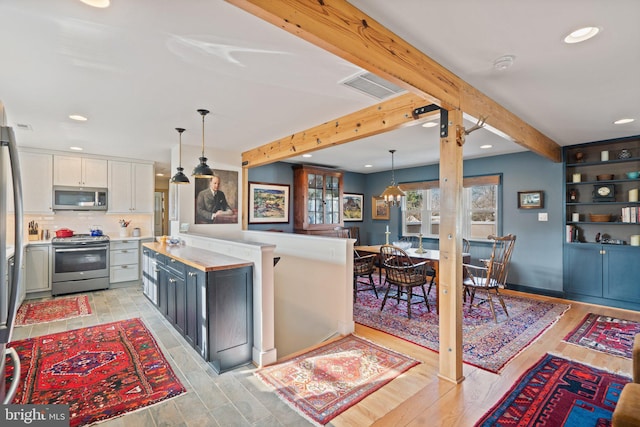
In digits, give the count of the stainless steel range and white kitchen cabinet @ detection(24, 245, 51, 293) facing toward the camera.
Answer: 2

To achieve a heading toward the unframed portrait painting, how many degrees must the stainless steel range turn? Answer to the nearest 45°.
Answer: approximately 45° to its left

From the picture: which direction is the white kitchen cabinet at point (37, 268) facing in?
toward the camera

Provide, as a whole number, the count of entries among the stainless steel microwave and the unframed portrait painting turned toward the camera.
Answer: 2

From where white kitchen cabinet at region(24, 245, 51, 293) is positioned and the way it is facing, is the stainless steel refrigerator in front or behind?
in front

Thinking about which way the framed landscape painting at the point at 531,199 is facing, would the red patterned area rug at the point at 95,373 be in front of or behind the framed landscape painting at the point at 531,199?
in front

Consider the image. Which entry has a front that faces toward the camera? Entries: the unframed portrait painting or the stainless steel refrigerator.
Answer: the unframed portrait painting

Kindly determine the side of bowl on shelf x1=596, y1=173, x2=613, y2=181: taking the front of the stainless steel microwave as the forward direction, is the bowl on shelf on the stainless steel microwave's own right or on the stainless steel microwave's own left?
on the stainless steel microwave's own left

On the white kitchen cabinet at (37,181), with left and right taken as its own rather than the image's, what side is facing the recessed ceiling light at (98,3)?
front

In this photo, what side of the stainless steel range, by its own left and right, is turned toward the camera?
front

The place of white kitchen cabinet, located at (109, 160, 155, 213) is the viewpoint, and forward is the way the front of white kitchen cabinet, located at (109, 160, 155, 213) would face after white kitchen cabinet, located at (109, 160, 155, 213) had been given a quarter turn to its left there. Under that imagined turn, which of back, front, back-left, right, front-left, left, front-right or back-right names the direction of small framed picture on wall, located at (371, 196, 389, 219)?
front

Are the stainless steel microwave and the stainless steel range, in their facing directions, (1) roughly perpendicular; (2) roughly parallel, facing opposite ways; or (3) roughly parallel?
roughly parallel

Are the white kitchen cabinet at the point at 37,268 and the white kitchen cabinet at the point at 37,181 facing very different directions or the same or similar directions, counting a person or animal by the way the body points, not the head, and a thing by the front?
same or similar directions

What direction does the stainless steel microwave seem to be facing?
toward the camera
